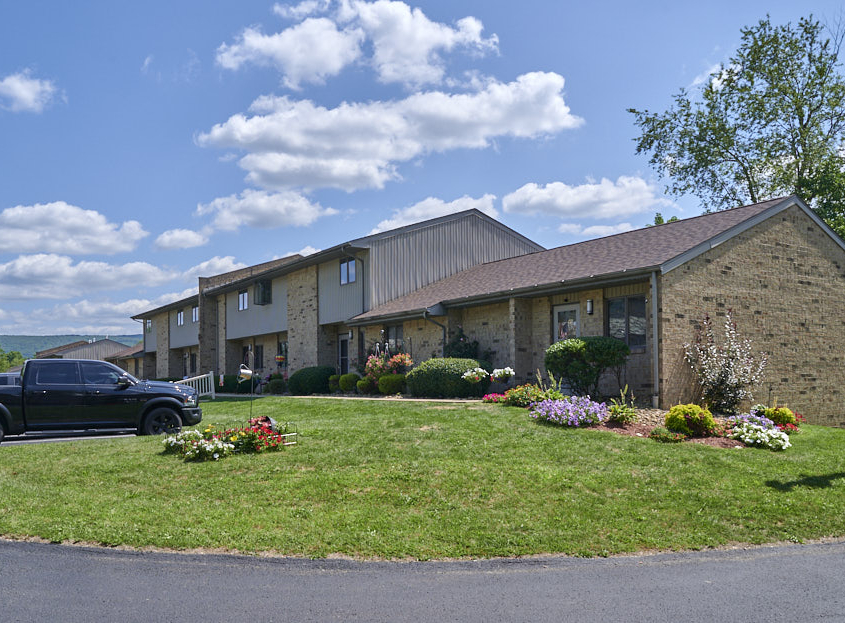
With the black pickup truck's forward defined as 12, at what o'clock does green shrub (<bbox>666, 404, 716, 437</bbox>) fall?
The green shrub is roughly at 1 o'clock from the black pickup truck.

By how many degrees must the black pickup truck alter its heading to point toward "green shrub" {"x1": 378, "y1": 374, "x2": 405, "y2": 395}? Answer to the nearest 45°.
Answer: approximately 45° to its left

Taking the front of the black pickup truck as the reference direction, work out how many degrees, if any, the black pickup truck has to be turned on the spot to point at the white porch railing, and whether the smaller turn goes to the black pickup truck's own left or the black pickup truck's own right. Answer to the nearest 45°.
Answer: approximately 90° to the black pickup truck's own left

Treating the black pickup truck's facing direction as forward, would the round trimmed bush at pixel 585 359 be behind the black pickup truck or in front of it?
in front

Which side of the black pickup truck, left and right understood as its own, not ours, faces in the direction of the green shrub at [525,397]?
front

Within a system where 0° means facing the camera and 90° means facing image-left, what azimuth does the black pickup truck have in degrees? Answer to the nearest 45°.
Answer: approximately 270°

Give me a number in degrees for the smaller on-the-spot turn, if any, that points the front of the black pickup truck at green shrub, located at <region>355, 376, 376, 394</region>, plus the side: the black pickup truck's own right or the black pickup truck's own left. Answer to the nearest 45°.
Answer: approximately 45° to the black pickup truck's own left

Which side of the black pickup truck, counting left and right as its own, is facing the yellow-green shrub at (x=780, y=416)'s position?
front
